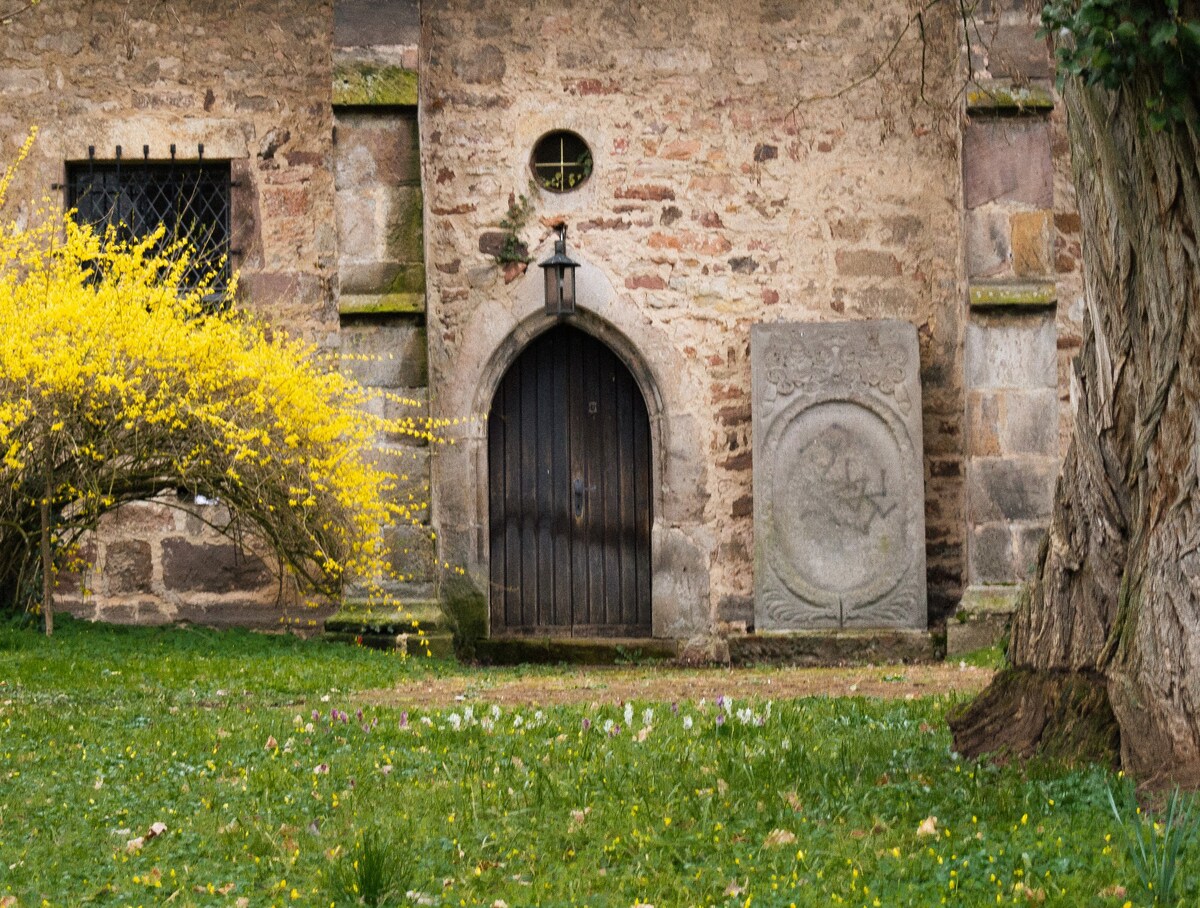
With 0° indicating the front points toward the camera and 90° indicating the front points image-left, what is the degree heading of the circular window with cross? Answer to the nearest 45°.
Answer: approximately 0°

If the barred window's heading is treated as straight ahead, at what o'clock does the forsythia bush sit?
The forsythia bush is roughly at 12 o'clock from the barred window.

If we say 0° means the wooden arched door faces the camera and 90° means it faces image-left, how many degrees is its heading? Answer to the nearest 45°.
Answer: approximately 0°

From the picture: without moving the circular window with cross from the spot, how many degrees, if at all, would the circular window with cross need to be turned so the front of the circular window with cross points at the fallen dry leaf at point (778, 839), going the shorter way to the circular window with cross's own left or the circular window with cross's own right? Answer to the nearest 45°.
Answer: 0° — it already faces it
